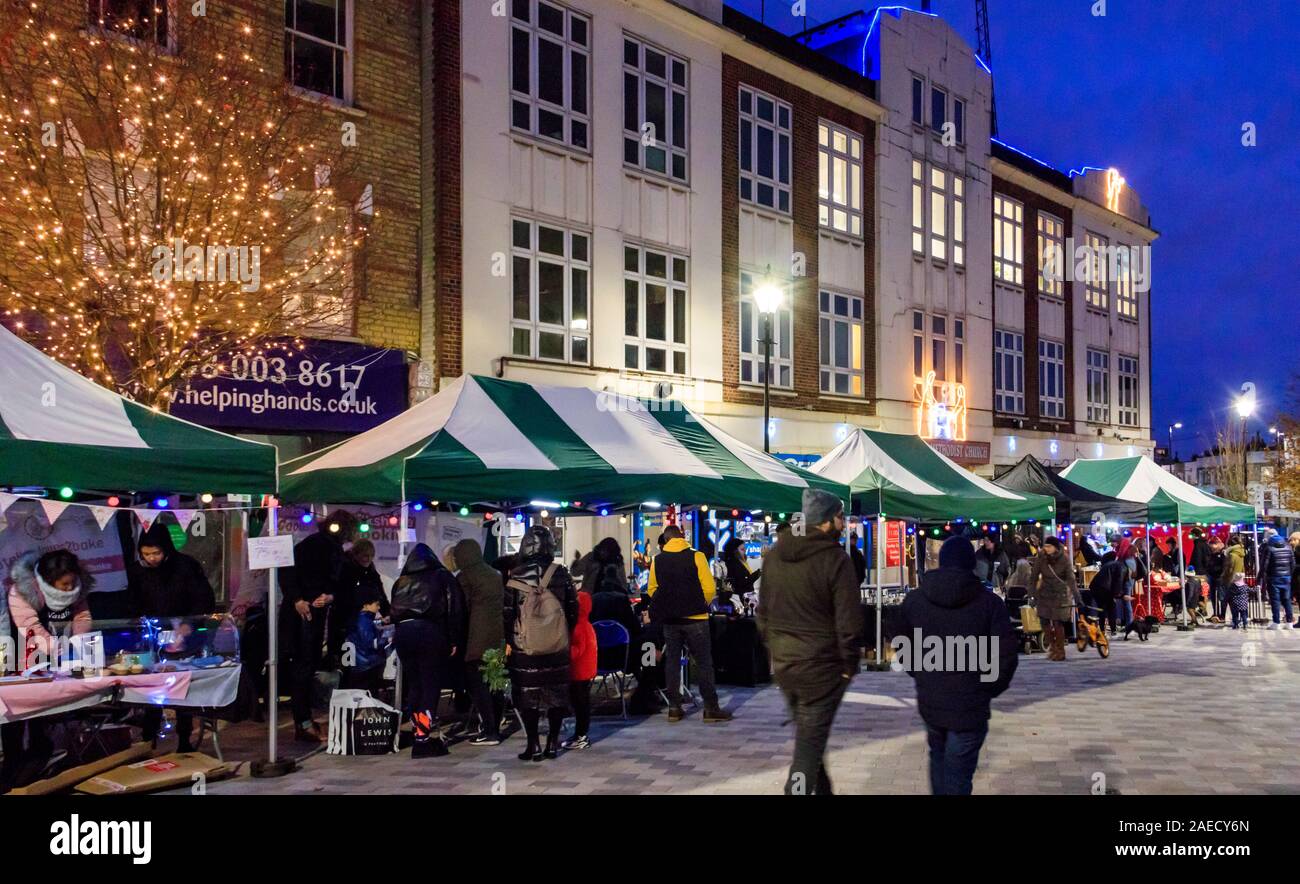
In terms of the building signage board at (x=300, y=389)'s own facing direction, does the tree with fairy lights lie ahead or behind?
ahead

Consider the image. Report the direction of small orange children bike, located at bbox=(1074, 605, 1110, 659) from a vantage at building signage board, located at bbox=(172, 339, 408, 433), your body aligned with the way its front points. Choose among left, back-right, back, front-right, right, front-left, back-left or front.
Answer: left

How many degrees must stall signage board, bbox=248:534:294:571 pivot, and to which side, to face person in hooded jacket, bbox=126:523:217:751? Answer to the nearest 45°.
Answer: approximately 135° to its right

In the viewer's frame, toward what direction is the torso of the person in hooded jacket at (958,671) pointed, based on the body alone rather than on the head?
away from the camera

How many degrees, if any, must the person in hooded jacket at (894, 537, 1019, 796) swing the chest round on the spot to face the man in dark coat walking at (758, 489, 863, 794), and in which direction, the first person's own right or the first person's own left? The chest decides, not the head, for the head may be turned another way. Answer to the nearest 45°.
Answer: approximately 45° to the first person's own left

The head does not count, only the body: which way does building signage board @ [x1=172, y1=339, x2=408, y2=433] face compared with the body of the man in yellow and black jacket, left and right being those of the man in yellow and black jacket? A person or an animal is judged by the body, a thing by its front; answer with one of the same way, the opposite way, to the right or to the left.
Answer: the opposite way

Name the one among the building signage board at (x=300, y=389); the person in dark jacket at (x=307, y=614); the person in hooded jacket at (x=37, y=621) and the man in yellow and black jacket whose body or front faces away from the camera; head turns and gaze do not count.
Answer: the man in yellow and black jacket

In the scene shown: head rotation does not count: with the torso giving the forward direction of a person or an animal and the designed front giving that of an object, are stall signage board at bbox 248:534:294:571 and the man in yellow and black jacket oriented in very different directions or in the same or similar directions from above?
very different directions

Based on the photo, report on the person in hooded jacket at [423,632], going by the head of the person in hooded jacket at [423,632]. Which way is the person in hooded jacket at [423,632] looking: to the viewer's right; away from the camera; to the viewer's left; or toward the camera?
away from the camera

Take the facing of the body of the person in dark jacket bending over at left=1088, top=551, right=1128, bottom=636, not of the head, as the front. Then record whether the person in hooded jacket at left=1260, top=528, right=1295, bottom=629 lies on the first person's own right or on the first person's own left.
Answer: on the first person's own right

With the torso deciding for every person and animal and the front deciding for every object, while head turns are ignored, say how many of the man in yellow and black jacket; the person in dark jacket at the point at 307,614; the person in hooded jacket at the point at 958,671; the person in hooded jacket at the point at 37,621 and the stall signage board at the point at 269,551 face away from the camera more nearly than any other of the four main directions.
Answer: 2
